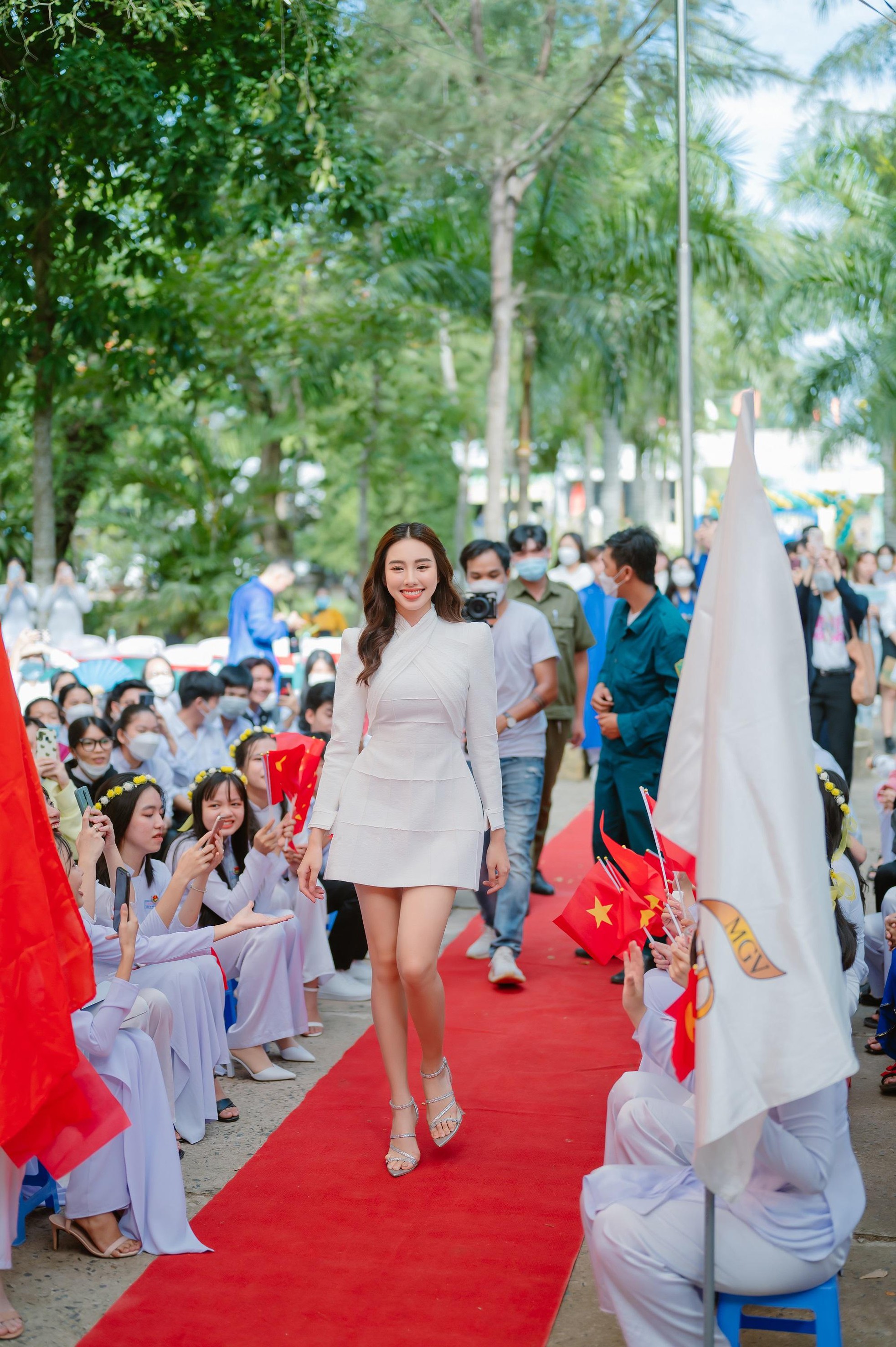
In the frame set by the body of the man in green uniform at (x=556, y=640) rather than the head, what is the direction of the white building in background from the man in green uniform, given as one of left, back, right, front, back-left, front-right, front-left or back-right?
back

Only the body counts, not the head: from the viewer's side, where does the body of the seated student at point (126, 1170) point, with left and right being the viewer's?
facing to the right of the viewer

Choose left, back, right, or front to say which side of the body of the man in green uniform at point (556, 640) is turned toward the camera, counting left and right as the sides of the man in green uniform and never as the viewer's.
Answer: front

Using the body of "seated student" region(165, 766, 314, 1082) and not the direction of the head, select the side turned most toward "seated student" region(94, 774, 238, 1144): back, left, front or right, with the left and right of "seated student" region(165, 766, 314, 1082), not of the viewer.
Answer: right

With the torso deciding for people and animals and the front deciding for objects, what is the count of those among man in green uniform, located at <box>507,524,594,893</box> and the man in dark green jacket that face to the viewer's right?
0

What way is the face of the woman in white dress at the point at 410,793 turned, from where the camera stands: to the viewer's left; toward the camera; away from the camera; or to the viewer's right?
toward the camera

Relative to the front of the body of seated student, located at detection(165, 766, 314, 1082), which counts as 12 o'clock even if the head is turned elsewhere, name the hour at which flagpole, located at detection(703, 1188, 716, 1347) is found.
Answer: The flagpole is roughly at 1 o'clock from the seated student.

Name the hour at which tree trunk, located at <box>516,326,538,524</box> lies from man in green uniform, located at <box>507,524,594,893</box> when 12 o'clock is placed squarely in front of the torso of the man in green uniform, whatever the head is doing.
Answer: The tree trunk is roughly at 6 o'clock from the man in green uniform.

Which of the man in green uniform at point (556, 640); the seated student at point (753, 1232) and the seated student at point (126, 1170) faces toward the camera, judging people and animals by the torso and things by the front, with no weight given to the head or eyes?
the man in green uniform

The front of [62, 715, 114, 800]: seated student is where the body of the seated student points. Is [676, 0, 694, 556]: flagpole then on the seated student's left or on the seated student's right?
on the seated student's left

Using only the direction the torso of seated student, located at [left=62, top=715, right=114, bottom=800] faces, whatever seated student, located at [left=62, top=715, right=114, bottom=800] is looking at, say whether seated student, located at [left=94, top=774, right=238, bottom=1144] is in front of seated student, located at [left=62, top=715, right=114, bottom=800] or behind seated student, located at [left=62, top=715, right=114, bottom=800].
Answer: in front

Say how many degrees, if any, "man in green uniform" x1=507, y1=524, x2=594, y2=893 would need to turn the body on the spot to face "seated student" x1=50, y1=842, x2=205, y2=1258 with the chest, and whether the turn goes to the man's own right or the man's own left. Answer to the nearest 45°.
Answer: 0° — they already face them

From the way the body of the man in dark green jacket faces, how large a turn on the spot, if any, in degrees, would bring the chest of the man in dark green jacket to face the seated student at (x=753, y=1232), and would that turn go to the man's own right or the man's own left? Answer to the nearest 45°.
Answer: approximately 45° to the man's own left

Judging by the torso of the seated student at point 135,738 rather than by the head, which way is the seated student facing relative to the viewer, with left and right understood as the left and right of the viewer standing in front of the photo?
facing the viewer and to the right of the viewer

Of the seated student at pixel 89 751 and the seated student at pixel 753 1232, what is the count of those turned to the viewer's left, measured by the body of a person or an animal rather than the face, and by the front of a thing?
1

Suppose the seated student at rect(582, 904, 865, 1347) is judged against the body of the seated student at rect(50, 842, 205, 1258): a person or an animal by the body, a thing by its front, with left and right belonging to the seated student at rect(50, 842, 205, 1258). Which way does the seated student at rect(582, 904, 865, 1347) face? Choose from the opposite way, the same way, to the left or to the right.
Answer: the opposite way

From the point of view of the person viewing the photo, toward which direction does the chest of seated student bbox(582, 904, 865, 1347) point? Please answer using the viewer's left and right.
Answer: facing to the left of the viewer

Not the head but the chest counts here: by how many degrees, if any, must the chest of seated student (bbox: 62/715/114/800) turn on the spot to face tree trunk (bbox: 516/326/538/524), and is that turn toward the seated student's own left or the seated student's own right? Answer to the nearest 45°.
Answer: approximately 90° to the seated student's own left

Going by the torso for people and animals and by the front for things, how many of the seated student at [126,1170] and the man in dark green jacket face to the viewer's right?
1
